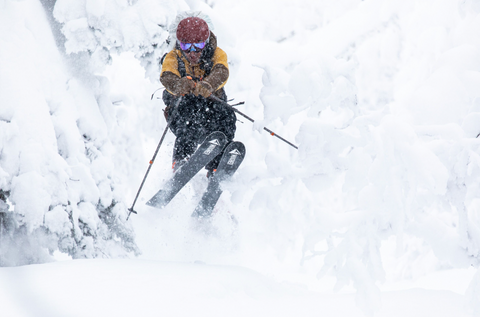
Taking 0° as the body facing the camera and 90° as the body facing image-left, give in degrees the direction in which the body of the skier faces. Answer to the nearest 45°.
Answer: approximately 0°
